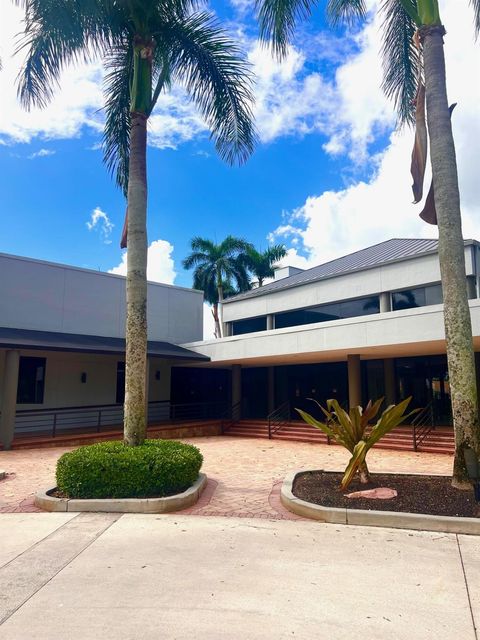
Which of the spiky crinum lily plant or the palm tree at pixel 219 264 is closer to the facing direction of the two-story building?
the spiky crinum lily plant

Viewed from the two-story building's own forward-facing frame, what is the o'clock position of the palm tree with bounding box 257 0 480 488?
The palm tree is roughly at 10 o'clock from the two-story building.

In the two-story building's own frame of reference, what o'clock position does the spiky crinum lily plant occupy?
The spiky crinum lily plant is roughly at 10 o'clock from the two-story building.

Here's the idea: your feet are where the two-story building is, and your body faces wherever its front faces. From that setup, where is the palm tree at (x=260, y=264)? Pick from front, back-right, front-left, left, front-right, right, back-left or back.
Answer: back-right

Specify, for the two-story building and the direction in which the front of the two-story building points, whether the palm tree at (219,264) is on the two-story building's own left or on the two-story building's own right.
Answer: on the two-story building's own right

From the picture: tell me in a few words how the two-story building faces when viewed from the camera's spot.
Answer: facing the viewer and to the left of the viewer
